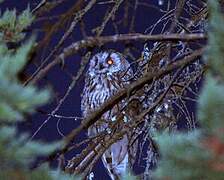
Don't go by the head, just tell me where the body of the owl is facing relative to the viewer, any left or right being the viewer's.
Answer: facing the viewer and to the left of the viewer
